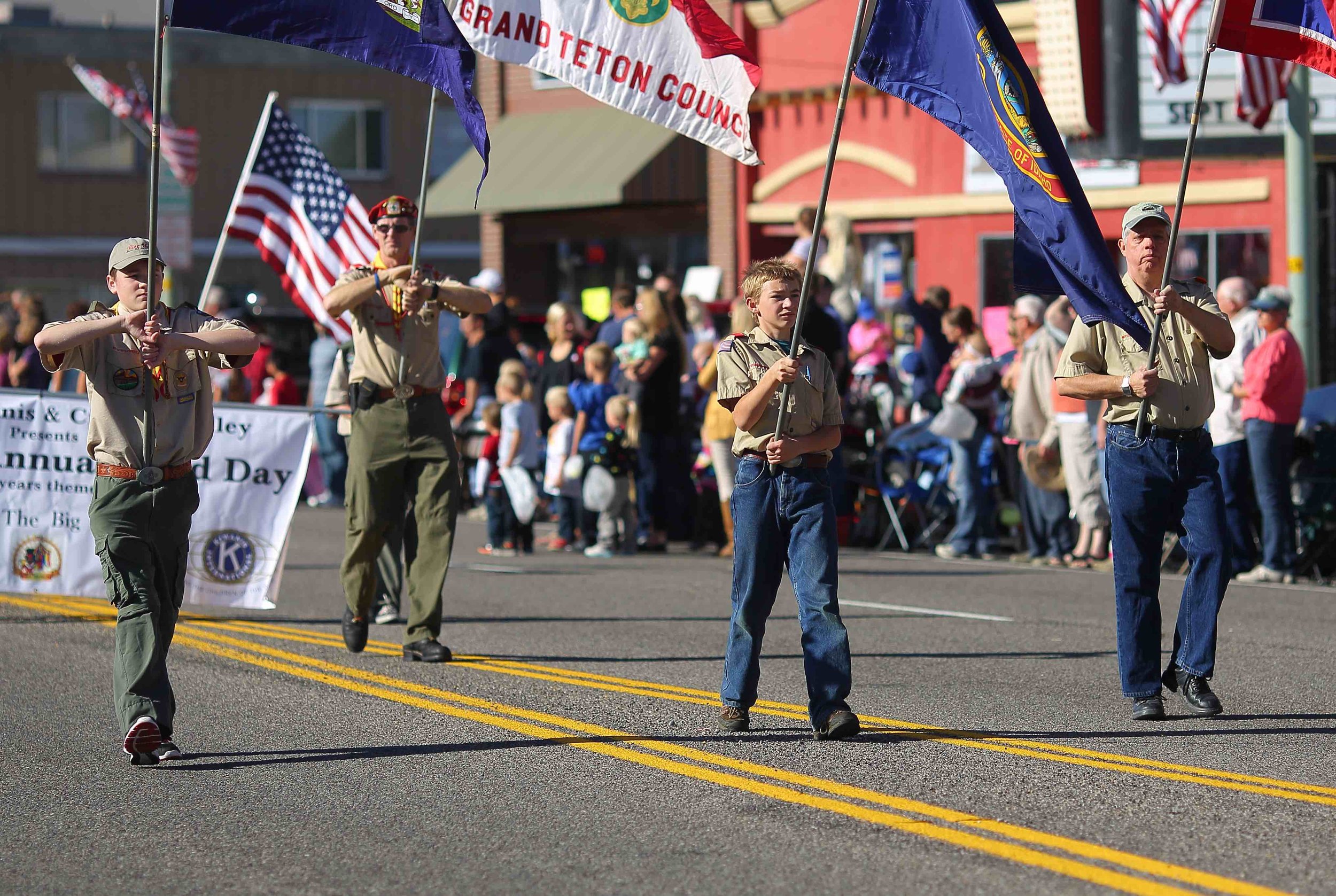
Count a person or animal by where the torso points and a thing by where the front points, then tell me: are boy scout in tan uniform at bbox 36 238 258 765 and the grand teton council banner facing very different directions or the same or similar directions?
same or similar directions

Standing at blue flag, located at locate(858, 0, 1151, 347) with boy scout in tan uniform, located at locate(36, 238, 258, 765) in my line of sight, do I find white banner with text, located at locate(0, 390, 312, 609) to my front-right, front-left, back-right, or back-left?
front-right

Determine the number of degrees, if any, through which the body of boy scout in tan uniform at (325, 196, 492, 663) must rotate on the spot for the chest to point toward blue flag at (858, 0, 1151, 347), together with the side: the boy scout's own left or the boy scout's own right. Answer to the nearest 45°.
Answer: approximately 45° to the boy scout's own left

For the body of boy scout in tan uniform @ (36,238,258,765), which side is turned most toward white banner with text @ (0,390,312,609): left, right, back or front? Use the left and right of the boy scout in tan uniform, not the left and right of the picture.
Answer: back

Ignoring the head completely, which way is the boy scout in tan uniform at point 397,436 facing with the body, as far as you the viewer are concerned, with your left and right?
facing the viewer

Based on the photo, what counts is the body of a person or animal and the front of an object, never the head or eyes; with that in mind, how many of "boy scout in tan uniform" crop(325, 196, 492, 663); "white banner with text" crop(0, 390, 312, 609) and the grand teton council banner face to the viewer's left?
0

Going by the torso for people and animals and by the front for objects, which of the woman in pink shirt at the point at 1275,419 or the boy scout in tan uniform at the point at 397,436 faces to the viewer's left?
the woman in pink shirt

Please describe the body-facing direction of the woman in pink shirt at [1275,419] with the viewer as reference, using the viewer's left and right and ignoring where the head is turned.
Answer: facing to the left of the viewer

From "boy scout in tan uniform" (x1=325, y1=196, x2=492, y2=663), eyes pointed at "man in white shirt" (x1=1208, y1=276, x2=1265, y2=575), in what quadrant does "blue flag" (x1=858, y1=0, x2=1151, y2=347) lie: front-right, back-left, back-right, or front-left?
front-right

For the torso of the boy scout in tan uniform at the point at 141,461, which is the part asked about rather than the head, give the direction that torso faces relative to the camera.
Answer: toward the camera

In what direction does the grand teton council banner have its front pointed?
toward the camera

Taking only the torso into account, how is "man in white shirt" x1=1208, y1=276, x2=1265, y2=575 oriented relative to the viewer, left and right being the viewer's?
facing to the left of the viewer

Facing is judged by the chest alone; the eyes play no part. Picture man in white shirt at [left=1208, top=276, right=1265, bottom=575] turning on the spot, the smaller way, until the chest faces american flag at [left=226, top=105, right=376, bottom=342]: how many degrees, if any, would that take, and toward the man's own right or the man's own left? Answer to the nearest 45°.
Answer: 0° — they already face it

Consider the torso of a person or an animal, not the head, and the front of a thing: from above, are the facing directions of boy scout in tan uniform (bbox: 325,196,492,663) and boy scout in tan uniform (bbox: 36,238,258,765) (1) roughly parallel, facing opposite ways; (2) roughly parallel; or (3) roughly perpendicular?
roughly parallel

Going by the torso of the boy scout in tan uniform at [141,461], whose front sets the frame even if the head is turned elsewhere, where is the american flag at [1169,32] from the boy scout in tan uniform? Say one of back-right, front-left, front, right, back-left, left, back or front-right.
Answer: back-left
